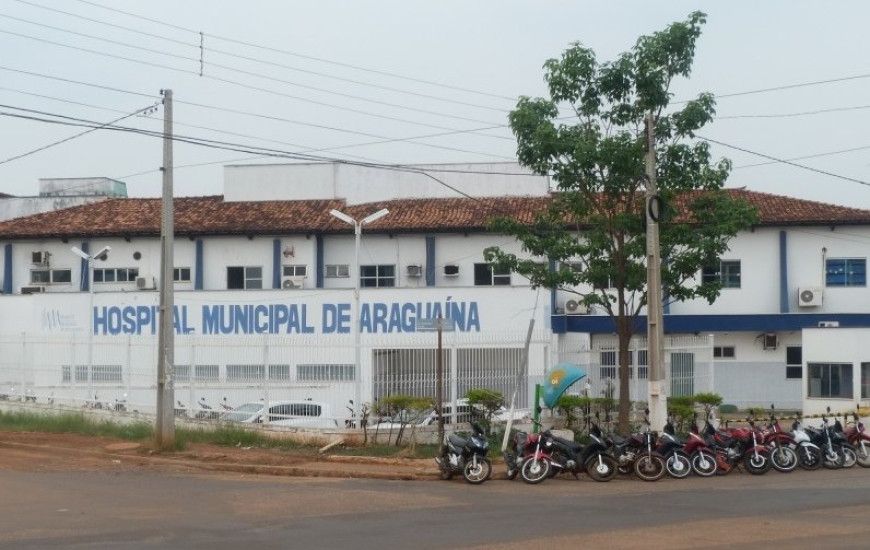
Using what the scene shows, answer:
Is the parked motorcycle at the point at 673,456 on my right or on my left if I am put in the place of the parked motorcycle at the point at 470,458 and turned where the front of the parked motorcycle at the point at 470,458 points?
on my left

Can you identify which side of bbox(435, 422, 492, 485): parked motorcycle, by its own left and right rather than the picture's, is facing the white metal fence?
back

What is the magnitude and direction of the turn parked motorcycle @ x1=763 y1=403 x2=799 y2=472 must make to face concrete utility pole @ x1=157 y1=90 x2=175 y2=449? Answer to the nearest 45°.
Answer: approximately 135° to its right

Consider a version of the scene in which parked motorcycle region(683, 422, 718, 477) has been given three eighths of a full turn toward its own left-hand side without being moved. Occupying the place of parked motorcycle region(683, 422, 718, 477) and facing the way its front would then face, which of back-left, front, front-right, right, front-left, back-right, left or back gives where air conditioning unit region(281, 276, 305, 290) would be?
front-left

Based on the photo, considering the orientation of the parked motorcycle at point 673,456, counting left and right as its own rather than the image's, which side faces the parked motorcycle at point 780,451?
left

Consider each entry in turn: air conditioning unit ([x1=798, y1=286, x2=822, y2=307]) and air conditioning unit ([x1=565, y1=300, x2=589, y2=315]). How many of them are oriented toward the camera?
2

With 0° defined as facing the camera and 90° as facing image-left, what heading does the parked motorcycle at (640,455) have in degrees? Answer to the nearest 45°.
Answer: approximately 315°

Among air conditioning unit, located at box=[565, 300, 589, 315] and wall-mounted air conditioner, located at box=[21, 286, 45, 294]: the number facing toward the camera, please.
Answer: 2

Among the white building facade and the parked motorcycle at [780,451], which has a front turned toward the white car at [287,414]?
the white building facade

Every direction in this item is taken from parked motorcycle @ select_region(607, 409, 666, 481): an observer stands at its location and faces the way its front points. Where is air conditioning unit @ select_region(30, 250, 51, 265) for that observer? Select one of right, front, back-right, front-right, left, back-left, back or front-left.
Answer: back
